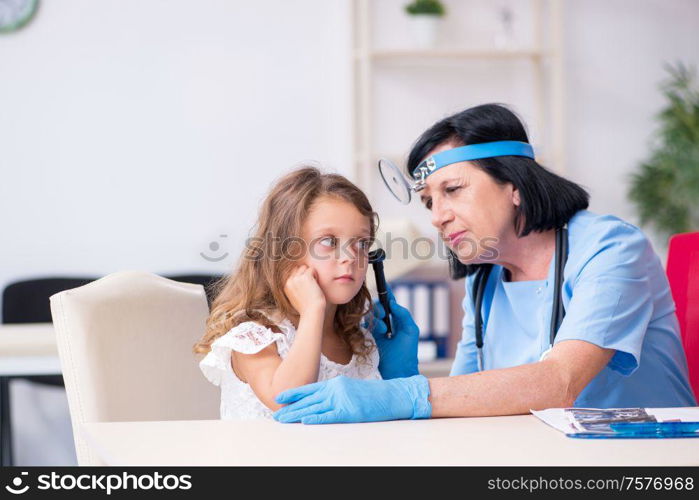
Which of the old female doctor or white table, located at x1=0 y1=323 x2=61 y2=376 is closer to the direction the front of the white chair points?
the old female doctor

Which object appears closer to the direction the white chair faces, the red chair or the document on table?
the document on table

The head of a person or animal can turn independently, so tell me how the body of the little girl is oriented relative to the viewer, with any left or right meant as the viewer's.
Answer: facing the viewer and to the right of the viewer

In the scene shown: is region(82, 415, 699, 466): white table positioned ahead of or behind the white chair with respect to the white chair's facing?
ahead

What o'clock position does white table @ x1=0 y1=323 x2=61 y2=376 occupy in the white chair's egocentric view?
The white table is roughly at 7 o'clock from the white chair.

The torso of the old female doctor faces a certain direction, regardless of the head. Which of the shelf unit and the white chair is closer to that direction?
the white chair

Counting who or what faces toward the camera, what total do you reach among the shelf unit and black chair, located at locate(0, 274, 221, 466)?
2

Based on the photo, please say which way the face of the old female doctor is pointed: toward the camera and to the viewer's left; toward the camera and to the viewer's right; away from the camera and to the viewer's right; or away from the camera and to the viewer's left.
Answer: toward the camera and to the viewer's left

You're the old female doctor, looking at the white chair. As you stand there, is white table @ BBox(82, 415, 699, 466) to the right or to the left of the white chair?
left

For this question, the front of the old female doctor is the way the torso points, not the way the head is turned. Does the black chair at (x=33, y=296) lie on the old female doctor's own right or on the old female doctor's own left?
on the old female doctor's own right

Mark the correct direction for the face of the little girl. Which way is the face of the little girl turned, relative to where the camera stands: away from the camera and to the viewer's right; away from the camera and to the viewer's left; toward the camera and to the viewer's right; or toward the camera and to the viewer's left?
toward the camera and to the viewer's right

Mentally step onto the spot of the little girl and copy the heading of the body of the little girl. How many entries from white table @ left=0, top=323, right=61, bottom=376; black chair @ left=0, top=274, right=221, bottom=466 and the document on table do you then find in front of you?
1
